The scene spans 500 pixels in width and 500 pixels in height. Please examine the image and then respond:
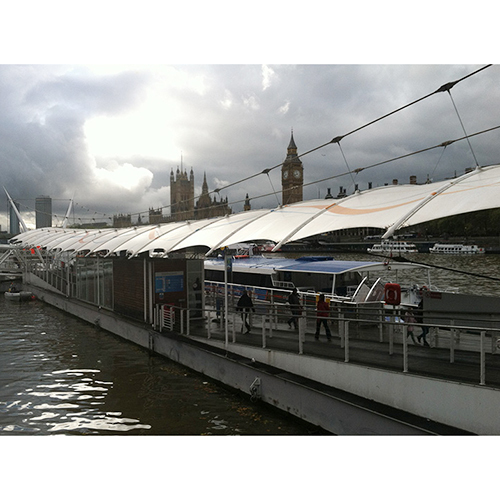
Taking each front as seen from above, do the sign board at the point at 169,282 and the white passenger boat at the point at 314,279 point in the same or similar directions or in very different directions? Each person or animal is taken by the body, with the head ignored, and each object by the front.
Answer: very different directions

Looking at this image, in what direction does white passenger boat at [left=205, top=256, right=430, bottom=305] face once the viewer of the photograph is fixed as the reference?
facing away from the viewer and to the left of the viewer

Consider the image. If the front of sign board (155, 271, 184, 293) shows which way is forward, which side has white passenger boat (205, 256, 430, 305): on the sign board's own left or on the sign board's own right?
on the sign board's own left

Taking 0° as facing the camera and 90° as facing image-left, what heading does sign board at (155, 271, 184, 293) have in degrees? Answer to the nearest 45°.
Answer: approximately 0°

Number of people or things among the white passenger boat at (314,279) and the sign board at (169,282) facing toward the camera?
1

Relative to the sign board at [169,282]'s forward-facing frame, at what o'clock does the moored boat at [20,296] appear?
The moored boat is roughly at 5 o'clock from the sign board.

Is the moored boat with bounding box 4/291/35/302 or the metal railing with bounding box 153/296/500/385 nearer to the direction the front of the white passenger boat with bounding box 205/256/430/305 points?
the moored boat

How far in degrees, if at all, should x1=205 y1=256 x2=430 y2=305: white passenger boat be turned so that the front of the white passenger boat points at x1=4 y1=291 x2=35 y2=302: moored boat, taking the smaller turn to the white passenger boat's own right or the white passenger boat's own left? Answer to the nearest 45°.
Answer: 0° — it already faces it

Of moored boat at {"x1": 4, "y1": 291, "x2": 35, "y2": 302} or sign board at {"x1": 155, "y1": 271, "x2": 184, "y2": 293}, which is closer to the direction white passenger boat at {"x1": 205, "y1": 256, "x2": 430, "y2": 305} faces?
the moored boat

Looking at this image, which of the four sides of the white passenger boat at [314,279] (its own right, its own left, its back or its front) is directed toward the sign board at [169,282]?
left
